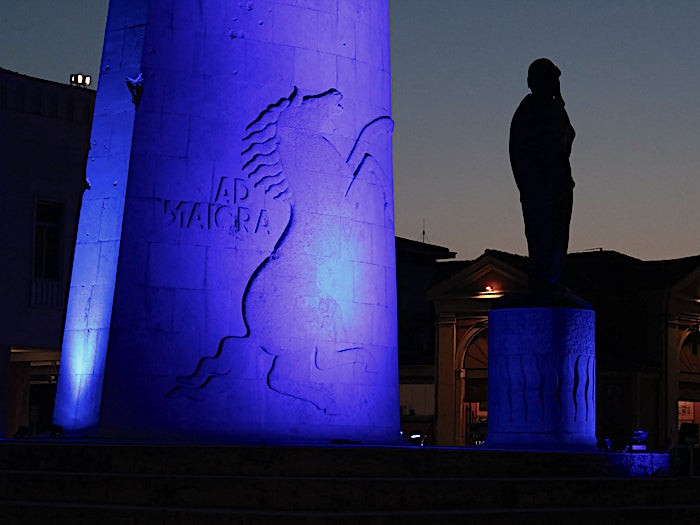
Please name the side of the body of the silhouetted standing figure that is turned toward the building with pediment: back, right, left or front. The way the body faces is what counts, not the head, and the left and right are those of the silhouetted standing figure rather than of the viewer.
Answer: left

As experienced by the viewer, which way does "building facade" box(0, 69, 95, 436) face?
facing the viewer and to the right of the viewer

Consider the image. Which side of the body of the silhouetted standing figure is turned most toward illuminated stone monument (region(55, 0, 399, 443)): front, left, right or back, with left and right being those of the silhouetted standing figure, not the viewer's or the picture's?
back

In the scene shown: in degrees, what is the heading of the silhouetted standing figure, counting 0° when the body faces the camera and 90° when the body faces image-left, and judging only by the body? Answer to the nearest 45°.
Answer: approximately 270°

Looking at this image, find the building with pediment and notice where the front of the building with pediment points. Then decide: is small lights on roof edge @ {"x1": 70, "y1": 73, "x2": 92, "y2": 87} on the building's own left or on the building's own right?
on the building's own right

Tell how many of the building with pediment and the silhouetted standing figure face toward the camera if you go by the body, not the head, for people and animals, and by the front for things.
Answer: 1

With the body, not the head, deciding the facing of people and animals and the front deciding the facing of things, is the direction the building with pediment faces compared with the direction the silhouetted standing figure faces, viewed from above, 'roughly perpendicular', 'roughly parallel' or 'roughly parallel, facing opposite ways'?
roughly perpendicular

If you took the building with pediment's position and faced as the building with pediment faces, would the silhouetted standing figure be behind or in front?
in front

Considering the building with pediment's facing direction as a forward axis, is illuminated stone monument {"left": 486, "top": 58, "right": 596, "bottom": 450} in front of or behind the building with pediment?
in front
